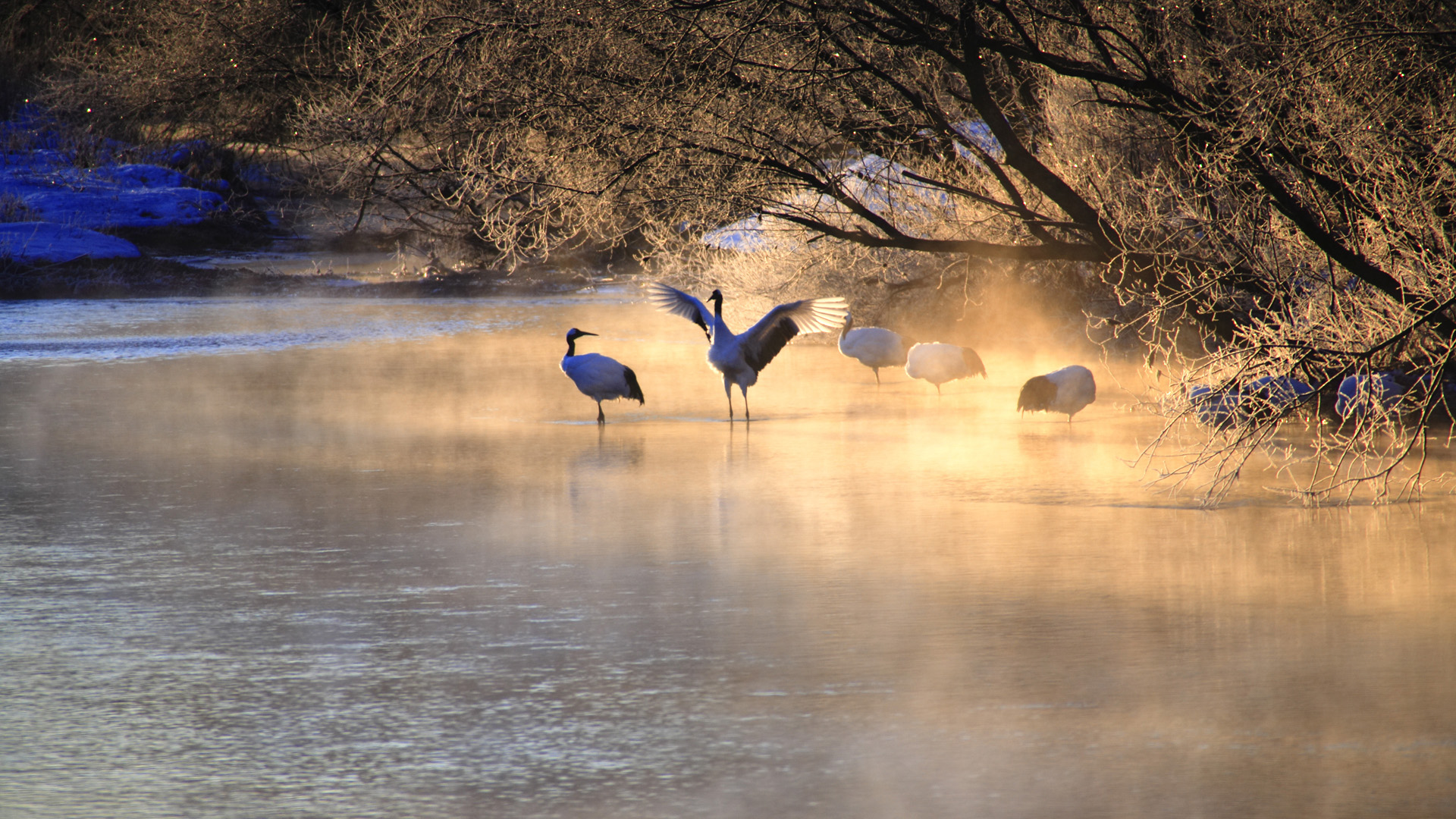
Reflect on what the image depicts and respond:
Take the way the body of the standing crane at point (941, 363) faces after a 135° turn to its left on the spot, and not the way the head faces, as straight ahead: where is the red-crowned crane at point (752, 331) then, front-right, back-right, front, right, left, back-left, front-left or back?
right

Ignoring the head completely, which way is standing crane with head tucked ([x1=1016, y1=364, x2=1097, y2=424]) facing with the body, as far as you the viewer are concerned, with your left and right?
facing to the right of the viewer

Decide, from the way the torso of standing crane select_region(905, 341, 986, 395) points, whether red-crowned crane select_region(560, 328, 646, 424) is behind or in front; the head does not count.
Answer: in front

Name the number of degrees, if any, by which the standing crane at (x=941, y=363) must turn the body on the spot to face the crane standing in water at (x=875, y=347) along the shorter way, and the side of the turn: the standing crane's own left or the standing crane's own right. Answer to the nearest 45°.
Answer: approximately 45° to the standing crane's own right

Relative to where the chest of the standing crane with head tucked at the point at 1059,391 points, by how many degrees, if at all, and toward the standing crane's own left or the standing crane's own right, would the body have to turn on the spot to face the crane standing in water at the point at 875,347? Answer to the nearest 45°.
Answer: approximately 135° to the standing crane's own left

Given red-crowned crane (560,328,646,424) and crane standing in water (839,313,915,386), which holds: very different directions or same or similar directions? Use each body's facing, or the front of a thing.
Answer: same or similar directions

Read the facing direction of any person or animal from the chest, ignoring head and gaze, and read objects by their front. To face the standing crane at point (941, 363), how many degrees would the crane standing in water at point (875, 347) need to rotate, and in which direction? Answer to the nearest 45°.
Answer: approximately 135° to its left

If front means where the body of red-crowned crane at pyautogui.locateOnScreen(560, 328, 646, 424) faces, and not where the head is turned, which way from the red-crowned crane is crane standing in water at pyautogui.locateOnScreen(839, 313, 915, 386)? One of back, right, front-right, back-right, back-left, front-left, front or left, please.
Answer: back-right

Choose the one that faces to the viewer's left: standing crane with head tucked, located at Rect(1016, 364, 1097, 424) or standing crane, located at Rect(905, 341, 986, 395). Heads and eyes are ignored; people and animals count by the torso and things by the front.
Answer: standing crane, located at Rect(905, 341, 986, 395)

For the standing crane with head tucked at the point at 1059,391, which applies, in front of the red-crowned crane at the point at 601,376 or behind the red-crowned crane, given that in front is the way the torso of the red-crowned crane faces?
behind

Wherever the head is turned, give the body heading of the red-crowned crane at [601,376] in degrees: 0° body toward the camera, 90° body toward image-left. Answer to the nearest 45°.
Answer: approximately 90°

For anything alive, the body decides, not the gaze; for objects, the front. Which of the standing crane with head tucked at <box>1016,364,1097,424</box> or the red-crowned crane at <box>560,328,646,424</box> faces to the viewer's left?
the red-crowned crane

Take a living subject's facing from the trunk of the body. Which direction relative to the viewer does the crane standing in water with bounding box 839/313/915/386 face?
to the viewer's left

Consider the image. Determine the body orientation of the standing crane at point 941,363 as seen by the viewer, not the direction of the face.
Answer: to the viewer's left

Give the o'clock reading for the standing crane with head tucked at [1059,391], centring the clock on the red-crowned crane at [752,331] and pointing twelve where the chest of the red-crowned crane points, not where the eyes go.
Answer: The standing crane with head tucked is roughly at 8 o'clock from the red-crowned crane.

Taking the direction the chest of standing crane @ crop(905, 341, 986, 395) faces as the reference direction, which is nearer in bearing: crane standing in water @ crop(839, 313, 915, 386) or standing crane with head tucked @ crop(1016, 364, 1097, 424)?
the crane standing in water
